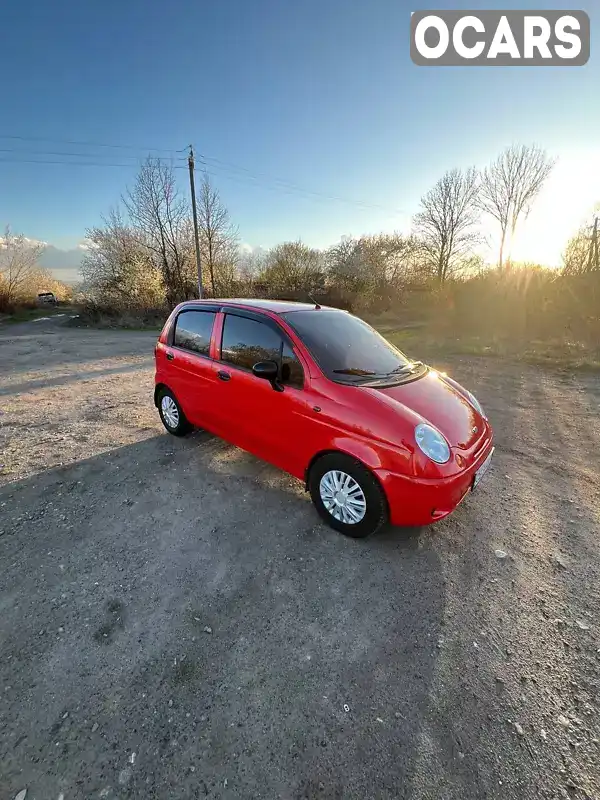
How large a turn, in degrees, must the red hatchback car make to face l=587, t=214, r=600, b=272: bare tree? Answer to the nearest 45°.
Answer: approximately 90° to its left

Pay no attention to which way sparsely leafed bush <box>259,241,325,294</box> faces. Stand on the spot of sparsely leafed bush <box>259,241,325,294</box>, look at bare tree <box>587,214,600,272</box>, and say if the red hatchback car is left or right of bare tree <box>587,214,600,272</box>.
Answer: right

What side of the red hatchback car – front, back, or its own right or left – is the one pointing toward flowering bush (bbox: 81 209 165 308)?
back

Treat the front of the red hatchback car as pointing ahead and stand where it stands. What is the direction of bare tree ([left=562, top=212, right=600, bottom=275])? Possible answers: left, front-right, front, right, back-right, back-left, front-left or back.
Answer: left

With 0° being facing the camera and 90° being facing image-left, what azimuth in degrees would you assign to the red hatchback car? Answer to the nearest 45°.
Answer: approximately 315°

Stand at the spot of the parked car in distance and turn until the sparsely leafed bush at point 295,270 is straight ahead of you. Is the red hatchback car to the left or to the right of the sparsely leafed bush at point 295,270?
right

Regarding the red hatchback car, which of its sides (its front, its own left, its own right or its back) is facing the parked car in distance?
back

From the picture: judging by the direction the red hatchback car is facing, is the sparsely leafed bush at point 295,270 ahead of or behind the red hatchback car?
behind
